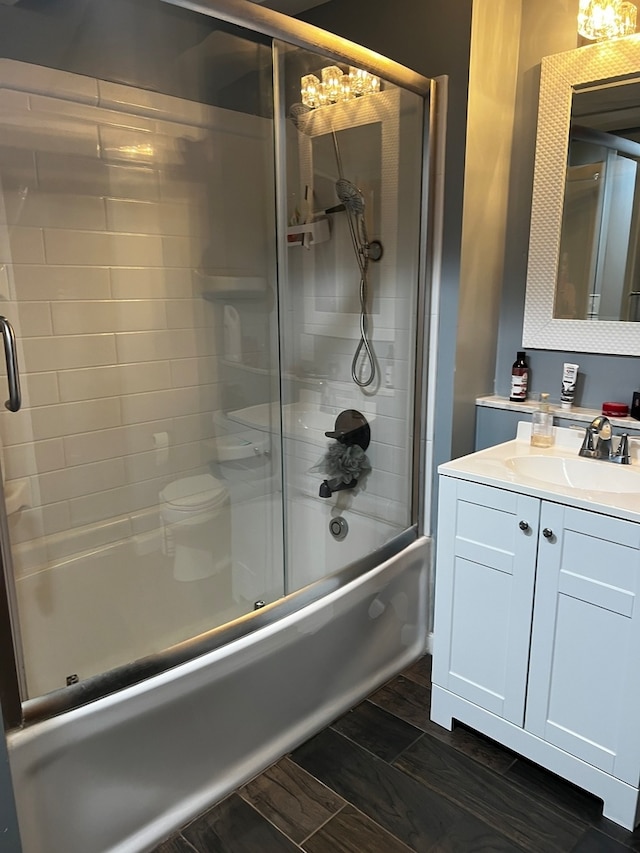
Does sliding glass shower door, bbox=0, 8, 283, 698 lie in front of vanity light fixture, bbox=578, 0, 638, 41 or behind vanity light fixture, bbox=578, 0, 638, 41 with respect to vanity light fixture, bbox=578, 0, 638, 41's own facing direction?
in front

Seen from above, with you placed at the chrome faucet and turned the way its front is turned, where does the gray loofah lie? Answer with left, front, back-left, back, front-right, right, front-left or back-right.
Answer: front-right

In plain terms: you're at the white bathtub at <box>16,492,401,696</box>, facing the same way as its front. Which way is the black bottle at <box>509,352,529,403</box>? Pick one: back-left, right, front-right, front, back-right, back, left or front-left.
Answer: front-left

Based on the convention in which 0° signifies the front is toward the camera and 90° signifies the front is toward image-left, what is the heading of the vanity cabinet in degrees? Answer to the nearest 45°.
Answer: approximately 45°

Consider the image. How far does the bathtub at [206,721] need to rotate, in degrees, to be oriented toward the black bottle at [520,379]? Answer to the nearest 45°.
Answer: approximately 90° to its left

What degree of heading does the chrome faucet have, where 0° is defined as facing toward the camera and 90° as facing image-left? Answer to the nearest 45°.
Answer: approximately 45°
